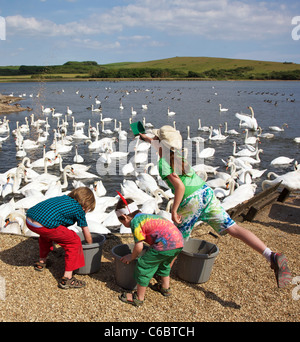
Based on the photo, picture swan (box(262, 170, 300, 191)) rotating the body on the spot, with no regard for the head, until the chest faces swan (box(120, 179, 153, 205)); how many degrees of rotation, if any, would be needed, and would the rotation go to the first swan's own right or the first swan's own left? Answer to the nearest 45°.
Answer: approximately 45° to the first swan's own left

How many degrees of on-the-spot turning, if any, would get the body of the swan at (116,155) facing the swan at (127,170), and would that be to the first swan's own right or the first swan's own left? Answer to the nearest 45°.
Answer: approximately 90° to the first swan's own left

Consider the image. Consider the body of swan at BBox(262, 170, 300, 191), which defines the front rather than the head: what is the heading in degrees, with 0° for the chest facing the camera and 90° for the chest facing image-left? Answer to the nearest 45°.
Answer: approximately 90°

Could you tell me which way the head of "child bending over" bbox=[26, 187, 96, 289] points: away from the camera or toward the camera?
away from the camera

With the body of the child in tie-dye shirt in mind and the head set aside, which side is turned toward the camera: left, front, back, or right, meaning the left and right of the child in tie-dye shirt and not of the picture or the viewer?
left

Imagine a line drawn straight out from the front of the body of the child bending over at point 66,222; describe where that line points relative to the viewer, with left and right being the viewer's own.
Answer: facing to the right of the viewer
